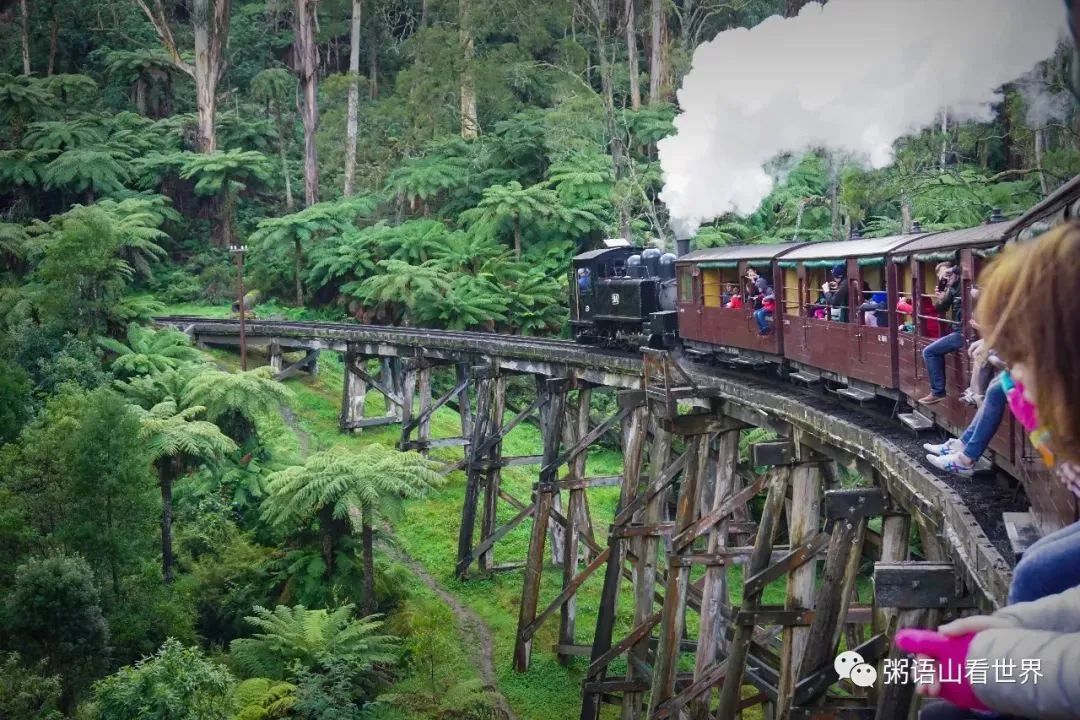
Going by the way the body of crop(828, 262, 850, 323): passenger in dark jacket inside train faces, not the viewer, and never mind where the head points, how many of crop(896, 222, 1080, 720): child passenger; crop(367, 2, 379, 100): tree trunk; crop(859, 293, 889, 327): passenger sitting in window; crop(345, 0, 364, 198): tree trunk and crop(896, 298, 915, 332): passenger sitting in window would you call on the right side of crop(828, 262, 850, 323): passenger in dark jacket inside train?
2

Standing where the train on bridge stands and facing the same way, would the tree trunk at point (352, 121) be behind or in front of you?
in front

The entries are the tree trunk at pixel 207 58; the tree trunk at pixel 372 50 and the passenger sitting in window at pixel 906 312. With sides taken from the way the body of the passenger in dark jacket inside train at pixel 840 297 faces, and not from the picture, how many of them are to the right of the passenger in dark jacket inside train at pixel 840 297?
2

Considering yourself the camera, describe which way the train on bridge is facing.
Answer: facing away from the viewer and to the left of the viewer

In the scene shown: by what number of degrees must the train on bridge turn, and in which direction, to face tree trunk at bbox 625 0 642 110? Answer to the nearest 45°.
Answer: approximately 45° to its right

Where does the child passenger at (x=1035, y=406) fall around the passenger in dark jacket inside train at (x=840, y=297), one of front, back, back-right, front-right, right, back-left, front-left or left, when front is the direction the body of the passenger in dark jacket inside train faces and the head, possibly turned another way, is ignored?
front-left

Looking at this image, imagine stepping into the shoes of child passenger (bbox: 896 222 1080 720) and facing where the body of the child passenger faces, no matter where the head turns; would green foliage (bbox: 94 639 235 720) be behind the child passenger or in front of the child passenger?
in front

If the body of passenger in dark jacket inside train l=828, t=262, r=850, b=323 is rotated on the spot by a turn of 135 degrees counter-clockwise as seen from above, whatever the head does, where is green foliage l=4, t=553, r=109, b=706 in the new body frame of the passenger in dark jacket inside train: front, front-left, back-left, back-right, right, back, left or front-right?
back

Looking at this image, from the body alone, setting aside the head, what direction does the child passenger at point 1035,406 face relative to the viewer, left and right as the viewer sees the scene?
facing to the left of the viewer

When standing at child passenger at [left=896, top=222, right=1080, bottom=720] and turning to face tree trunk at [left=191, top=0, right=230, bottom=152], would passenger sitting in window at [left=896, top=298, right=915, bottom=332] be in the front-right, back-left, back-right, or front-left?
front-right

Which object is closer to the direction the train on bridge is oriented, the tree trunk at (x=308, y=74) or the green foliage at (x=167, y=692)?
the tree trunk
